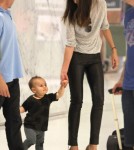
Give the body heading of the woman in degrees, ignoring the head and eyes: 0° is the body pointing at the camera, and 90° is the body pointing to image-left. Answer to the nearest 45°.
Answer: approximately 0°

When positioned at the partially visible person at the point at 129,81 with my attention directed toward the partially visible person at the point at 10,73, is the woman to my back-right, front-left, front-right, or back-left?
front-right

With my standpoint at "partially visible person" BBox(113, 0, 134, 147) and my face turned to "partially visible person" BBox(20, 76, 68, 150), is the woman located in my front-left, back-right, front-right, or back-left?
front-right

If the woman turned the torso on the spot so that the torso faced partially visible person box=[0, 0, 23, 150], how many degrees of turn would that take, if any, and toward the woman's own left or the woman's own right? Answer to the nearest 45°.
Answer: approximately 45° to the woman's own right
